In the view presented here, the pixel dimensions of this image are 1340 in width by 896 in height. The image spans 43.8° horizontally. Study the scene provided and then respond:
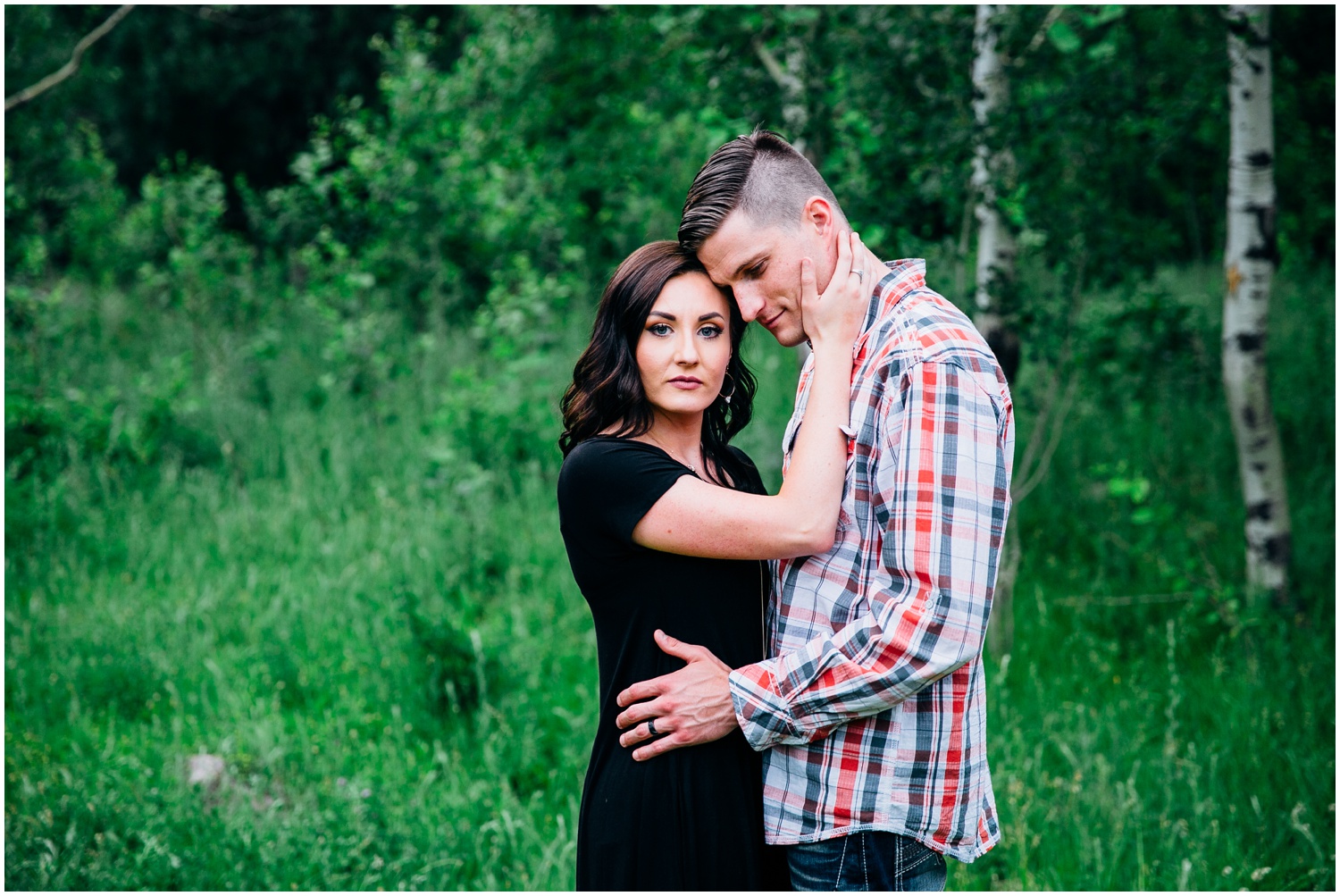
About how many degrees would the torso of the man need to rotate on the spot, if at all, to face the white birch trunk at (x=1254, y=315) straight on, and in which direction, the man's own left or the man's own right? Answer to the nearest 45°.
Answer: approximately 135° to the man's own right

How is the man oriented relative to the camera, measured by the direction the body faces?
to the viewer's left

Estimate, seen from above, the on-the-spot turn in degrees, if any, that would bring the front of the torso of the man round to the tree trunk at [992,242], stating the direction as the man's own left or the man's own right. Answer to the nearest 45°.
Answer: approximately 90° to the man's own right
